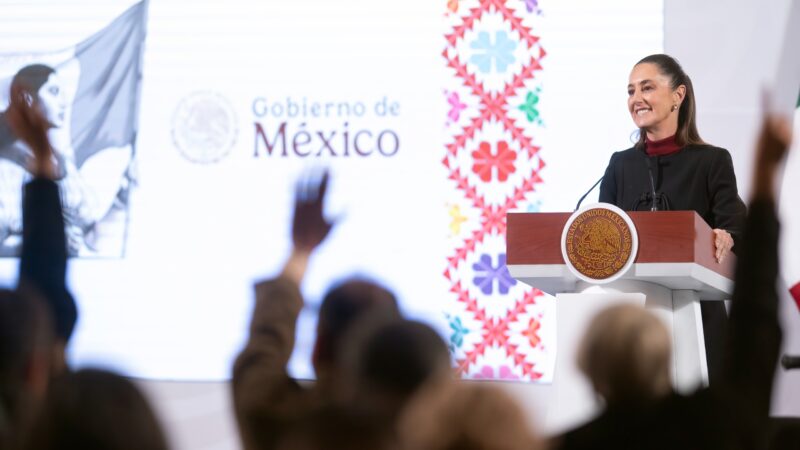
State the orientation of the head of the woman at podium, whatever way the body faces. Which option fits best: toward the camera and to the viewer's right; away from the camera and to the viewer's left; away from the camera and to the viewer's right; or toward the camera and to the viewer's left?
toward the camera and to the viewer's left

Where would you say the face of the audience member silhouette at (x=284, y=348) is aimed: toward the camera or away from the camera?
away from the camera

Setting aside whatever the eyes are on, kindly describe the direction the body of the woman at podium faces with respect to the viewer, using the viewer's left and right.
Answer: facing the viewer and to the left of the viewer

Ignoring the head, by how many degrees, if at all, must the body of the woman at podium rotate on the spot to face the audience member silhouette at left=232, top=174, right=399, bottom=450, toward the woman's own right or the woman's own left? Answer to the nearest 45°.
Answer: approximately 45° to the woman's own left
